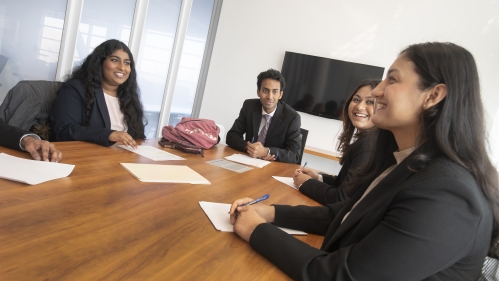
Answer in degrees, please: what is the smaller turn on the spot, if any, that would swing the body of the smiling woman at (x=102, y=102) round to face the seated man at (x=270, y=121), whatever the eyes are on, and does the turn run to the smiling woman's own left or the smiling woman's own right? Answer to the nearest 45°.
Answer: approximately 45° to the smiling woman's own left

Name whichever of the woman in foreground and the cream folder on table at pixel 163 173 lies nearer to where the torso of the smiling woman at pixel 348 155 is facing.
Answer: the cream folder on table

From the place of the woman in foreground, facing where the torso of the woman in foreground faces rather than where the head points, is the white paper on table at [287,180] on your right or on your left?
on your right

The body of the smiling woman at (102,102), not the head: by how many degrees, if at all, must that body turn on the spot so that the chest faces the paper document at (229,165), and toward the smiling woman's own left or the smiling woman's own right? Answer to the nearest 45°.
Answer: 0° — they already face it

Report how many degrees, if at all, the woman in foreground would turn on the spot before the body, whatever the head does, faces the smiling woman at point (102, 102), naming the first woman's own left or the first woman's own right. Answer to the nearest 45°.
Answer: approximately 45° to the first woman's own right

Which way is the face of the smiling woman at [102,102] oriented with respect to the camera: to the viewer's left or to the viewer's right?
to the viewer's right

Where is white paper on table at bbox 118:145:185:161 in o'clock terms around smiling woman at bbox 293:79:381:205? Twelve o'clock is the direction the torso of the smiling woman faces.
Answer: The white paper on table is roughly at 1 o'clock from the smiling woman.

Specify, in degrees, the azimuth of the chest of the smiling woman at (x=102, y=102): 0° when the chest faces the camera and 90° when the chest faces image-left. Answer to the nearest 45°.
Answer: approximately 315°

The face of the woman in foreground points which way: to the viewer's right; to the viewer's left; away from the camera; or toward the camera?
to the viewer's left

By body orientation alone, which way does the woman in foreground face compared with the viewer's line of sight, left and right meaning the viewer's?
facing to the left of the viewer

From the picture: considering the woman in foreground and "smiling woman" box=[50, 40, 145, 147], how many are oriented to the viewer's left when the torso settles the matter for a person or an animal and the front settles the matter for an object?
1

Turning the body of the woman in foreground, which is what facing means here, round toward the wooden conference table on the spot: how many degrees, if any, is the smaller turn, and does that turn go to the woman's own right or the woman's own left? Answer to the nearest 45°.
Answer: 0° — they already face it
